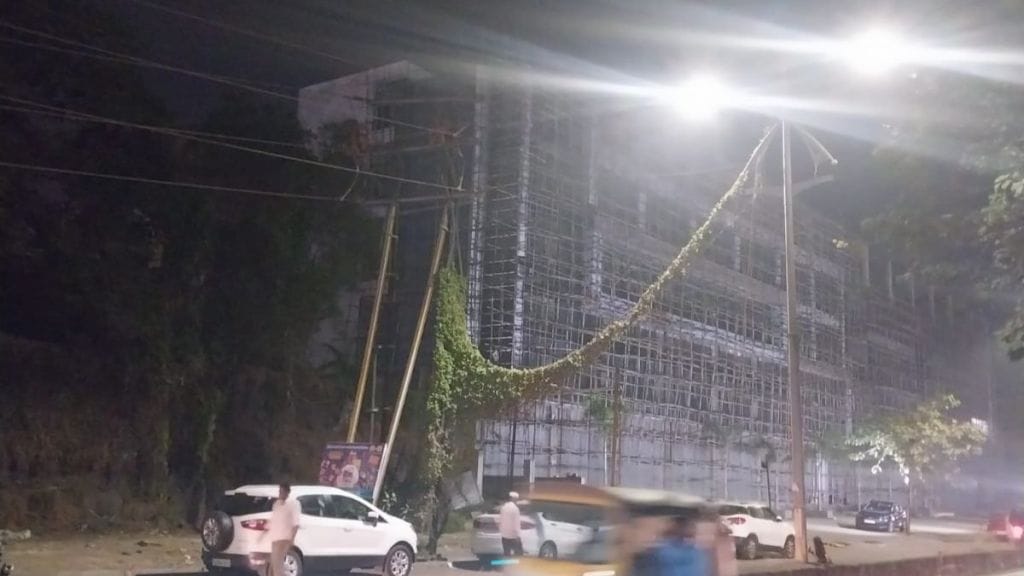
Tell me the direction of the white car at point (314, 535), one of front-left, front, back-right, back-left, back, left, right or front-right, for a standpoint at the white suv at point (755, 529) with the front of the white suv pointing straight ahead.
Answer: back

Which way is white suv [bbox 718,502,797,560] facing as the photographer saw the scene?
facing away from the viewer and to the right of the viewer

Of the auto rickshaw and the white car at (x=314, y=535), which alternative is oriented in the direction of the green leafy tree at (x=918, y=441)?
the white car

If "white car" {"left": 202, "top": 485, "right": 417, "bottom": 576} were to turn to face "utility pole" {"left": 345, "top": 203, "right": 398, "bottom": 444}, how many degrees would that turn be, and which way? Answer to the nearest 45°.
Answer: approximately 45° to its left

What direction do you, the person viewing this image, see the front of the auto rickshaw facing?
facing to the left of the viewer

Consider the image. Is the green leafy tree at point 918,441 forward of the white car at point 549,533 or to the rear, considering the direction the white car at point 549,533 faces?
forward

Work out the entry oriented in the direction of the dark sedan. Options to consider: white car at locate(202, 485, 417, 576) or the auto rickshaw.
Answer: the white car

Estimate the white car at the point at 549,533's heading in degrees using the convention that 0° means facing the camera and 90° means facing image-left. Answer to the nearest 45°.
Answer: approximately 225°

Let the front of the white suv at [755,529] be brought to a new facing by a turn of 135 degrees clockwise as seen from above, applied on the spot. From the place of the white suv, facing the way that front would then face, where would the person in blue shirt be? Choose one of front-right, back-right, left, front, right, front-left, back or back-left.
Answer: front

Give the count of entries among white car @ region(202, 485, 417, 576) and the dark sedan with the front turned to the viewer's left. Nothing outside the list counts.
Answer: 0

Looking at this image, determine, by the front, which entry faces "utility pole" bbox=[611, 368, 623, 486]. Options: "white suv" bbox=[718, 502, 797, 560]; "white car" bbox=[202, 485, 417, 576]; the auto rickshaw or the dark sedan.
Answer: the white car

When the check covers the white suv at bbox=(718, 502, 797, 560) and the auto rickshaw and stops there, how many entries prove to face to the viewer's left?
1

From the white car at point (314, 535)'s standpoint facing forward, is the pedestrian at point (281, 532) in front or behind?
behind

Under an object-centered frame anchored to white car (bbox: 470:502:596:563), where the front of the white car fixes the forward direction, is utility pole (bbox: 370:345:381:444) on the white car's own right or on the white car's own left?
on the white car's own left
